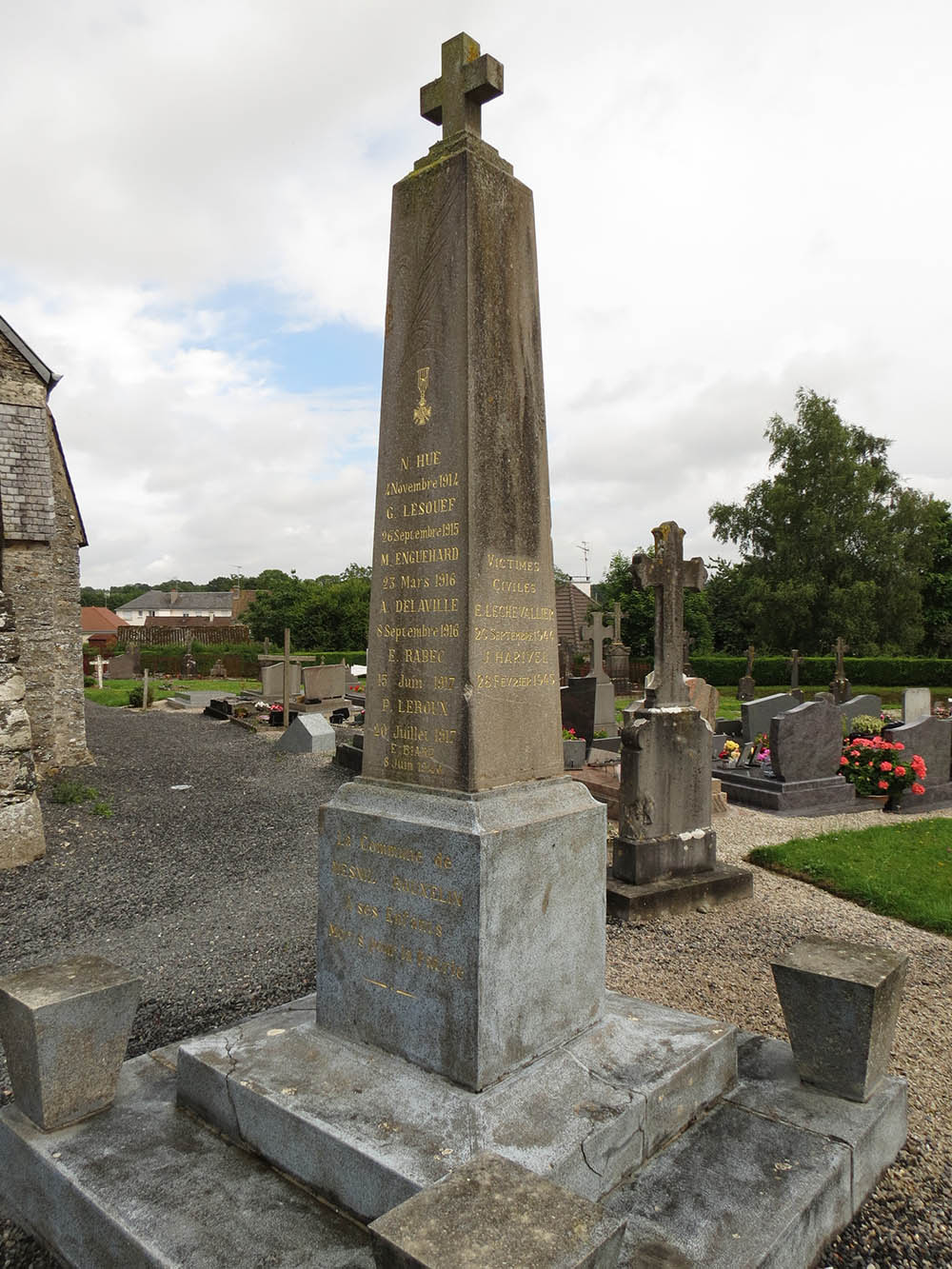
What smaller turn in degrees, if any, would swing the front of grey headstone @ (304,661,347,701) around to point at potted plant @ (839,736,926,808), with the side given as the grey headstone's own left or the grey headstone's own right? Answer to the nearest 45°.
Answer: approximately 45° to the grey headstone's own left

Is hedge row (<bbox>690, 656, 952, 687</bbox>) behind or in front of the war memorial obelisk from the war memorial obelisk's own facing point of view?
behind

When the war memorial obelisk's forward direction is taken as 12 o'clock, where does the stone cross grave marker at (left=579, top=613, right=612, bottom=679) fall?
The stone cross grave marker is roughly at 5 o'clock from the war memorial obelisk.

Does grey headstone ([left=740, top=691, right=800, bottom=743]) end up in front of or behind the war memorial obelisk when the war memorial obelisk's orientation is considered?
behind

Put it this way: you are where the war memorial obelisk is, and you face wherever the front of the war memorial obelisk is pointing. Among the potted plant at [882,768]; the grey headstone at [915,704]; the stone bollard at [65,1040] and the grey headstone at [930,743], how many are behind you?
3

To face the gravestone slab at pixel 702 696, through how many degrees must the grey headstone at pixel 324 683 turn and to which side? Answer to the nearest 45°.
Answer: approximately 45° to its left

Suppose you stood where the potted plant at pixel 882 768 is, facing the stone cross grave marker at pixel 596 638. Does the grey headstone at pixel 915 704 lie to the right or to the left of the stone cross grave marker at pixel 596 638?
right

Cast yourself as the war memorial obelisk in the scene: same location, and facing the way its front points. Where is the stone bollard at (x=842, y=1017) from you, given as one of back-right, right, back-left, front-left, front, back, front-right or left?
back-left
